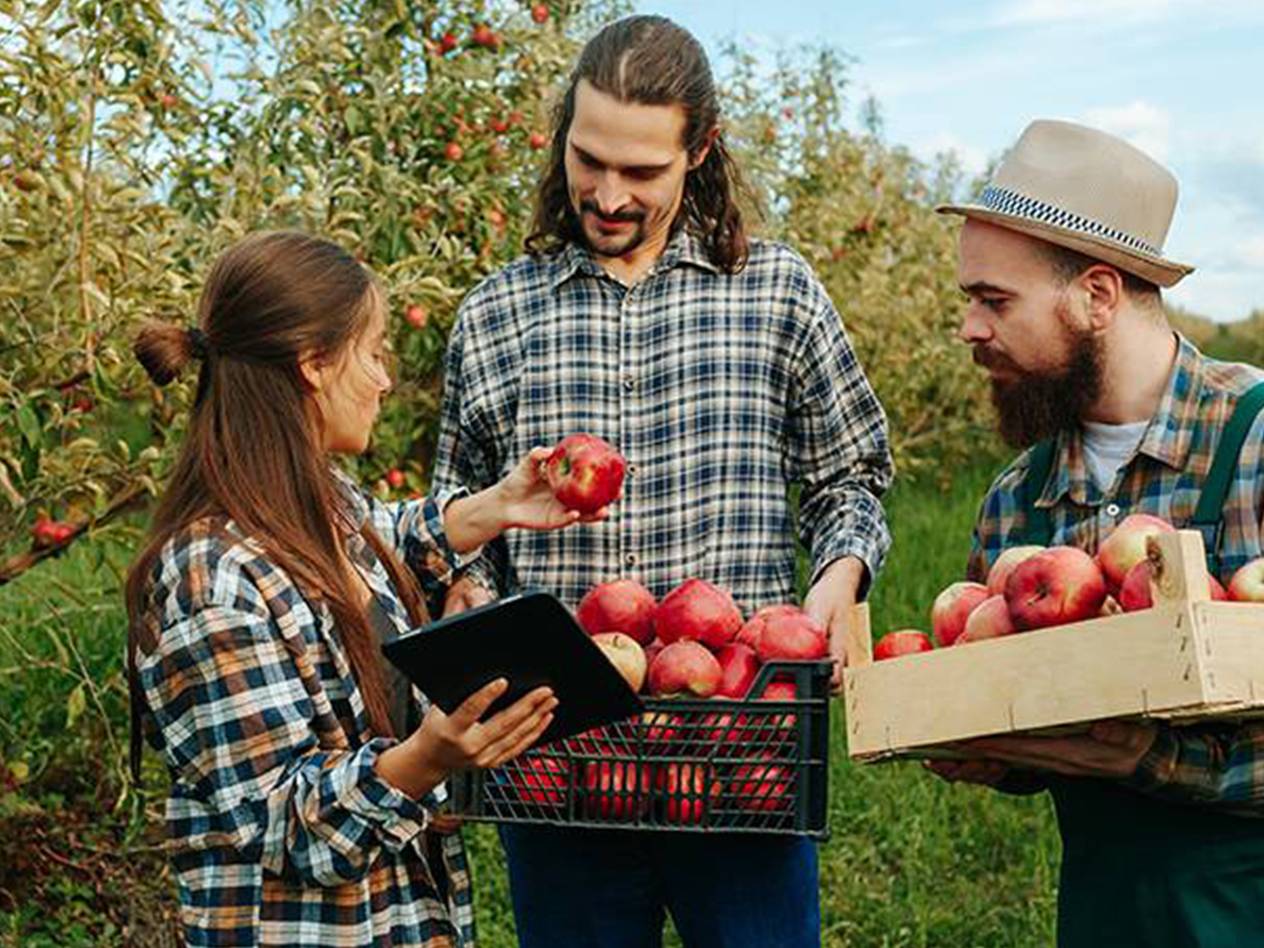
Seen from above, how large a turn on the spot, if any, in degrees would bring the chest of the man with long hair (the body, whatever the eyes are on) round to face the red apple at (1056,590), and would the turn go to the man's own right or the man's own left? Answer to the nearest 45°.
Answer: approximately 45° to the man's own left

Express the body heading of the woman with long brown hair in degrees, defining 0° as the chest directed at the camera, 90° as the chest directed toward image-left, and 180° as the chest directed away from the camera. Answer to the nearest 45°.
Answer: approximately 270°

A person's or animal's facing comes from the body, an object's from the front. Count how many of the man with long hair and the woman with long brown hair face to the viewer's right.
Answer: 1

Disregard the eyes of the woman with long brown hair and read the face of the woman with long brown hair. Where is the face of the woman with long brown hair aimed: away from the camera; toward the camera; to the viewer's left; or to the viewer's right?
to the viewer's right

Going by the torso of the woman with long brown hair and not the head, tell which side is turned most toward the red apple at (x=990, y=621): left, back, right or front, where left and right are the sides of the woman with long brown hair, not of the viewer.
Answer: front

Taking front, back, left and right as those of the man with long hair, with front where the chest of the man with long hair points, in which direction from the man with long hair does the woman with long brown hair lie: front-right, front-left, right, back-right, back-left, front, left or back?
front-right

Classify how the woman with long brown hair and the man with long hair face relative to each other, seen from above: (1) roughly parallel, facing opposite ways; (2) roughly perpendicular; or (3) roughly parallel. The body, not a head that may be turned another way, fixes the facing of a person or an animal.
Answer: roughly perpendicular

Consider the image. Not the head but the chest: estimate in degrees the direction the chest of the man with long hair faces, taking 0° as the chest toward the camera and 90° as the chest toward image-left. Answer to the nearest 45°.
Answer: approximately 0°

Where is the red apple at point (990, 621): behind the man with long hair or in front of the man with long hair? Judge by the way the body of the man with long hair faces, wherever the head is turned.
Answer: in front

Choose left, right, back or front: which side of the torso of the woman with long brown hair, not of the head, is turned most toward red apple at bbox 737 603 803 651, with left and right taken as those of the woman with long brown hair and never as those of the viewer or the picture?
front

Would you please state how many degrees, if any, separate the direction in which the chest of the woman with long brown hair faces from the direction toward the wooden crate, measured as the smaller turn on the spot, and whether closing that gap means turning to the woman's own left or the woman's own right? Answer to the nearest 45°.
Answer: approximately 45° to the woman's own right

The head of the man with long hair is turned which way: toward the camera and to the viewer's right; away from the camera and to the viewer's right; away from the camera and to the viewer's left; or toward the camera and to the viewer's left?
toward the camera and to the viewer's left
